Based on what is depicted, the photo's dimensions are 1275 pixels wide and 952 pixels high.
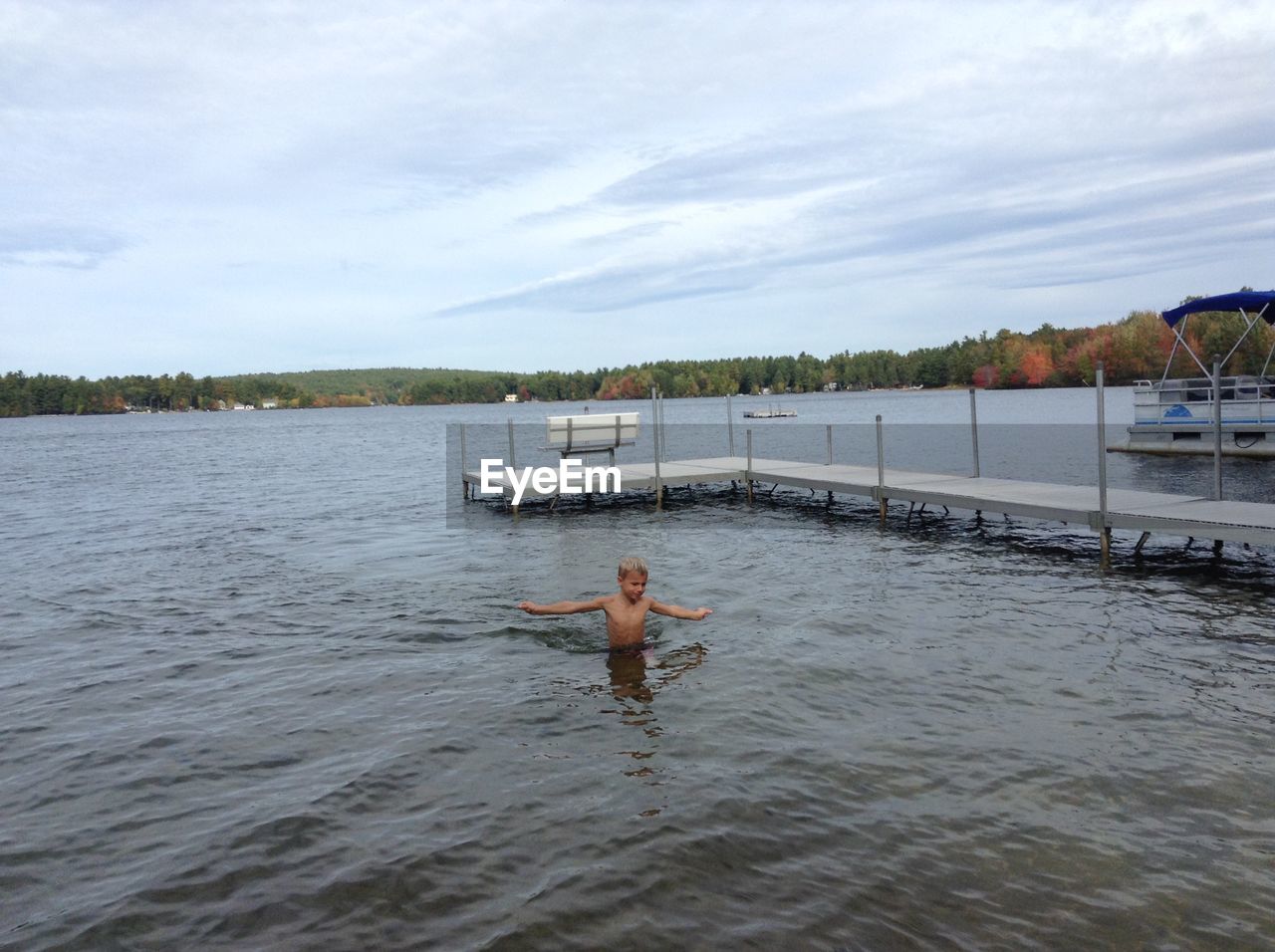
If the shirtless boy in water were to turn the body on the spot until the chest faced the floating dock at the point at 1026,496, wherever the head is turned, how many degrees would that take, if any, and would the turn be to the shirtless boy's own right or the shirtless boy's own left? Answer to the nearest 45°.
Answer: approximately 90° to the shirtless boy's own left

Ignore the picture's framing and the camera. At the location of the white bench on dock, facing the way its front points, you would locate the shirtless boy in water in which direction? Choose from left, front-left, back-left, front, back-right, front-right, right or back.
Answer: back

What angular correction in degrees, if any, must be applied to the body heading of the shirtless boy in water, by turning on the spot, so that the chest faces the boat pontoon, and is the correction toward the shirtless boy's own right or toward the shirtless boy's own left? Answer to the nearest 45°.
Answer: approximately 90° to the shirtless boy's own left

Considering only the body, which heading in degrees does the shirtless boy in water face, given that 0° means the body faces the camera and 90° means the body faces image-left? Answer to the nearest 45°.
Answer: approximately 315°

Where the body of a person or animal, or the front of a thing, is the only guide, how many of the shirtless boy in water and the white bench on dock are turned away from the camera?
1

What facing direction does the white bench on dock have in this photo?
away from the camera

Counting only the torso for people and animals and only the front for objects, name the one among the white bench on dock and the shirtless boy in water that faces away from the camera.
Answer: the white bench on dock

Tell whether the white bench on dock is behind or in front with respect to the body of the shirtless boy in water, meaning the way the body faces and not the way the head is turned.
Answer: behind
